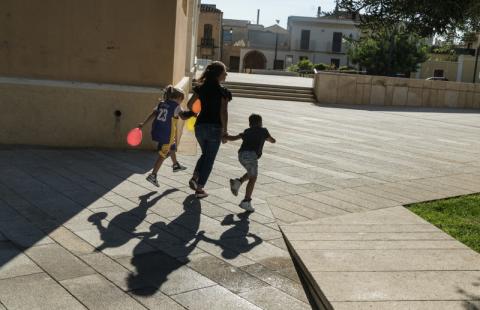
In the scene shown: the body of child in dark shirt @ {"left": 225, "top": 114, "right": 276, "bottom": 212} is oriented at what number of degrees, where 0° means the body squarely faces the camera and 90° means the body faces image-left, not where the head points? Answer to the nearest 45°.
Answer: approximately 225°

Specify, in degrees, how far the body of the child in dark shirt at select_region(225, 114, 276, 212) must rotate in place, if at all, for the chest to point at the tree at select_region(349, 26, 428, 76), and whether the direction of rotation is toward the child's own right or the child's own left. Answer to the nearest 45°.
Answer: approximately 45° to the child's own left

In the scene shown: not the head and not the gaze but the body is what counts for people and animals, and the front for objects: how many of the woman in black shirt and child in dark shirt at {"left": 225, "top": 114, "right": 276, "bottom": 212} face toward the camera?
0

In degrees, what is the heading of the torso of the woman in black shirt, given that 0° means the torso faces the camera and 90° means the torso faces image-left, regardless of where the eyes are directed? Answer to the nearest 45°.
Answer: approximately 225°

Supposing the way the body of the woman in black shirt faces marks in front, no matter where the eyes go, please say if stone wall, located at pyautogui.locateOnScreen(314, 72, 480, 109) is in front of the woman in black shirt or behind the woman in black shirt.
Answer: in front

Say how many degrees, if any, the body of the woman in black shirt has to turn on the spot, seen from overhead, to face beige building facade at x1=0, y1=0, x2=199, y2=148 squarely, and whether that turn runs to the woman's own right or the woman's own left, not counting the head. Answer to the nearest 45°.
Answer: approximately 90° to the woman's own left

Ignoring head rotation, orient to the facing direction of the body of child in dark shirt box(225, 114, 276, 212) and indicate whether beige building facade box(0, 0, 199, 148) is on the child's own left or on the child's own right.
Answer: on the child's own left
